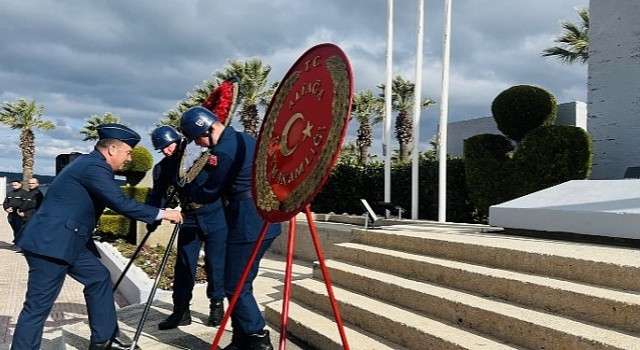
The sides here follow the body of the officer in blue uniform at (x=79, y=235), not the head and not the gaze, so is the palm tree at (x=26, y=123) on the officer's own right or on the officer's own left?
on the officer's own left

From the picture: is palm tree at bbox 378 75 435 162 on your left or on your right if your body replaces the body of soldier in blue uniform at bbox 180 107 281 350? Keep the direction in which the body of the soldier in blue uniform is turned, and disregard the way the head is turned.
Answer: on your right

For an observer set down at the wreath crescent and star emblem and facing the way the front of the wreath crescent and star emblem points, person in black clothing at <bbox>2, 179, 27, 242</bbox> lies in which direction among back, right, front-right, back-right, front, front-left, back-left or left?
right

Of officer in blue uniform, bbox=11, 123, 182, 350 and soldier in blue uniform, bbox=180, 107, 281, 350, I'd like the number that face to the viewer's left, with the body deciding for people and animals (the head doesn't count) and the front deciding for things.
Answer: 1

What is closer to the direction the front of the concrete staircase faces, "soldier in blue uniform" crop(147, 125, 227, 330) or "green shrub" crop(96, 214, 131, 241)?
the soldier in blue uniform

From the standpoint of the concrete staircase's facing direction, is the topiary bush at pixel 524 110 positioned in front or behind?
behind

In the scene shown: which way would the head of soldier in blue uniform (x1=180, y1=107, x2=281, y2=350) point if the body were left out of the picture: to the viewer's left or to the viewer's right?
to the viewer's left

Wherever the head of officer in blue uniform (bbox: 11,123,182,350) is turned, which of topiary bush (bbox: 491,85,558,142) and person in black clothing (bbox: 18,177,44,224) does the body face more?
the topiary bush

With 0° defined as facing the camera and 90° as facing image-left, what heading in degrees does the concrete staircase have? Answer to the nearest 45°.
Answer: approximately 45°

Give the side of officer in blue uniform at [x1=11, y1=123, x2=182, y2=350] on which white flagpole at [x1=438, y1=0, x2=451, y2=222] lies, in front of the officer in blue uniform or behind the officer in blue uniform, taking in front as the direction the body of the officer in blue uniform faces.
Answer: in front

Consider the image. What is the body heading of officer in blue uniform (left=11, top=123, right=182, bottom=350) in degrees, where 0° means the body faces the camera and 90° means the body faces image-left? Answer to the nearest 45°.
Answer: approximately 270°

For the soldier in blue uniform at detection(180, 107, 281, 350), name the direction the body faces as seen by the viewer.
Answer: to the viewer's left

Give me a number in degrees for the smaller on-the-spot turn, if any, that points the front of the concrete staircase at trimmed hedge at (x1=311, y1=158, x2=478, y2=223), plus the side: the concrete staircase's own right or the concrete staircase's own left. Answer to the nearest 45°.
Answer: approximately 135° to the concrete staircase's own right

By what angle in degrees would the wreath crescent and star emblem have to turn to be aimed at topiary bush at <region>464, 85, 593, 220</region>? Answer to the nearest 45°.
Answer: approximately 180°

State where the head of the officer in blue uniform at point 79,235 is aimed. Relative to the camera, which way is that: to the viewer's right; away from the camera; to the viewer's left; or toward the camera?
to the viewer's right

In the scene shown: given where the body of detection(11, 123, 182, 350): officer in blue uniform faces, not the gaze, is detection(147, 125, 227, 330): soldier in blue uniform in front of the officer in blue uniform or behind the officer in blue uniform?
in front
